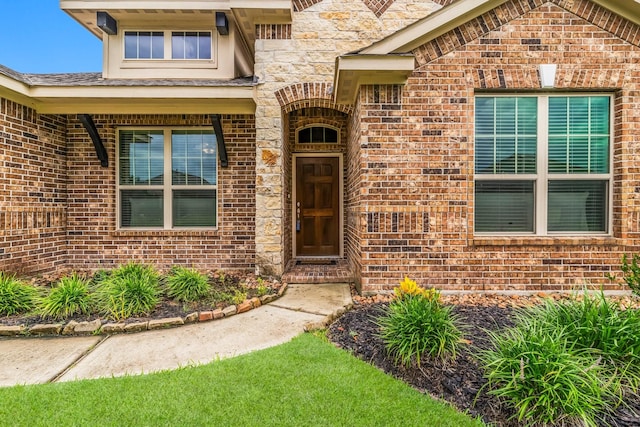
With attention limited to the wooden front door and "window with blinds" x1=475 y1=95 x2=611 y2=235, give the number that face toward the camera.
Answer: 2

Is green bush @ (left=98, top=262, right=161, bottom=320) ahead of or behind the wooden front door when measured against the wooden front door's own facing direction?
ahead

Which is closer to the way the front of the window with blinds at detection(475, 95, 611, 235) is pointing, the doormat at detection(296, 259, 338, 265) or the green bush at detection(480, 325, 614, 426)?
the green bush

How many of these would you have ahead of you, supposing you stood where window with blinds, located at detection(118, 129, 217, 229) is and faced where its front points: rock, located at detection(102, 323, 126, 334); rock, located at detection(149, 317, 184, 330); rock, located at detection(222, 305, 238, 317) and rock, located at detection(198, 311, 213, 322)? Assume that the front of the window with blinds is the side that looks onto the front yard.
4

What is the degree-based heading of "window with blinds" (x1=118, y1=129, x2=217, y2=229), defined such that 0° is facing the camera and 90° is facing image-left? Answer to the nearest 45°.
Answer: approximately 0°

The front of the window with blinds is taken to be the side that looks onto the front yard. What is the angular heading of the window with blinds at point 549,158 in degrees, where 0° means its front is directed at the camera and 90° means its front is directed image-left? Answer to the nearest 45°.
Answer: approximately 0°

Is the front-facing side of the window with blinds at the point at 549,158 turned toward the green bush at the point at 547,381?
yes

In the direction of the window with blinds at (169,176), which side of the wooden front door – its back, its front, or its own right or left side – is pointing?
right

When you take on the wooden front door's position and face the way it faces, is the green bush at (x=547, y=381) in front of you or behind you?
in front

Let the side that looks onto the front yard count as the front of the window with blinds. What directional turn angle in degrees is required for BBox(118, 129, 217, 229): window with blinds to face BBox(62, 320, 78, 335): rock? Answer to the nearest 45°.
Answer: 0° — it already faces it
